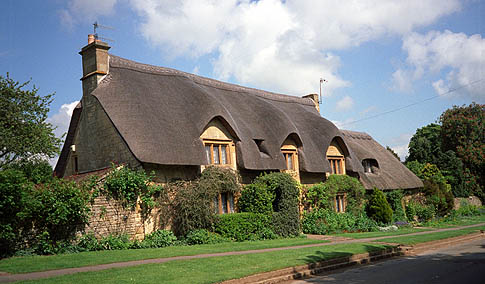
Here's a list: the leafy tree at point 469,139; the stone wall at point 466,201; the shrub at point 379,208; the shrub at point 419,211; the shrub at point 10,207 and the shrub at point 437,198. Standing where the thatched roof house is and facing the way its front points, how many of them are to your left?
5

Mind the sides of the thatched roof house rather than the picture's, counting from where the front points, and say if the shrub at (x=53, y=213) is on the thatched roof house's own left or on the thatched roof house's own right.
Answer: on the thatched roof house's own right

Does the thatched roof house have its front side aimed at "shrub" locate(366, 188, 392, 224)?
no

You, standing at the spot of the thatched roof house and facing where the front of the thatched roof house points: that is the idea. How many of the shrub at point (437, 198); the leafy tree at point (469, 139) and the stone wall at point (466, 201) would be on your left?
3

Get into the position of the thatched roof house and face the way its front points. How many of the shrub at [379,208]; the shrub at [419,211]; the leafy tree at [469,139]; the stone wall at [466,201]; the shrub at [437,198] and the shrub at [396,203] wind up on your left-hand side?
6

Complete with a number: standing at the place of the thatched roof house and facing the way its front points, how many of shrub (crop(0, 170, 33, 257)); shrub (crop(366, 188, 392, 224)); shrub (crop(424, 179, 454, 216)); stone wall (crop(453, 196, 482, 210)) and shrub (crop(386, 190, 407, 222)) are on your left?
4

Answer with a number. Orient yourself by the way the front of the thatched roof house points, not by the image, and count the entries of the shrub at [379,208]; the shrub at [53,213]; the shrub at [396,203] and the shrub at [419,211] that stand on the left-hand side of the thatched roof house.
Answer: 3

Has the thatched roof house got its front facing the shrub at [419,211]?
no

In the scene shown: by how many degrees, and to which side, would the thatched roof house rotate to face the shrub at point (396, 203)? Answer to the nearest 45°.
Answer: approximately 90° to its left

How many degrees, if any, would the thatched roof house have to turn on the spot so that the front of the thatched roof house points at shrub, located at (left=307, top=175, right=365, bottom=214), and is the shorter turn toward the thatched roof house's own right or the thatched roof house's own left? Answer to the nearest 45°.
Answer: approximately 90° to the thatched roof house's own left

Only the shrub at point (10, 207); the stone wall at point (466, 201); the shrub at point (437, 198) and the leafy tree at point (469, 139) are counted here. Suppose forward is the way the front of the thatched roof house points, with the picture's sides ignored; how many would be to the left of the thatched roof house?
3

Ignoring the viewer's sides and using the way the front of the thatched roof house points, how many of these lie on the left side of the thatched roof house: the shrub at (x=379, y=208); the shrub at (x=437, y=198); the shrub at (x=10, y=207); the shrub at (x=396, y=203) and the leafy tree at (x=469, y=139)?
4

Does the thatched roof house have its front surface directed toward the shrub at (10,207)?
no

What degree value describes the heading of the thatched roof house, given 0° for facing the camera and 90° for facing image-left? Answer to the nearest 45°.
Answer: approximately 315°

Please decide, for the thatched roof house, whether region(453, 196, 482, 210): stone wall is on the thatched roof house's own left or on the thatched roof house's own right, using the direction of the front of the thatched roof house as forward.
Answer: on the thatched roof house's own left

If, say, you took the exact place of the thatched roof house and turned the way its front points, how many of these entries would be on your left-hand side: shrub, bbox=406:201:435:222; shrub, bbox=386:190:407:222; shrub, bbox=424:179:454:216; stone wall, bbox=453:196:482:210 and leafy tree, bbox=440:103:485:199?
5

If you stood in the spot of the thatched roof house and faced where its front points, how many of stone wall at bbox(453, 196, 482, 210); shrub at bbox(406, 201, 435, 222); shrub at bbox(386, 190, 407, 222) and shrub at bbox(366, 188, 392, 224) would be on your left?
4

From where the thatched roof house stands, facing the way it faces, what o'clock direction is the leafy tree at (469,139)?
The leafy tree is roughly at 9 o'clock from the thatched roof house.
